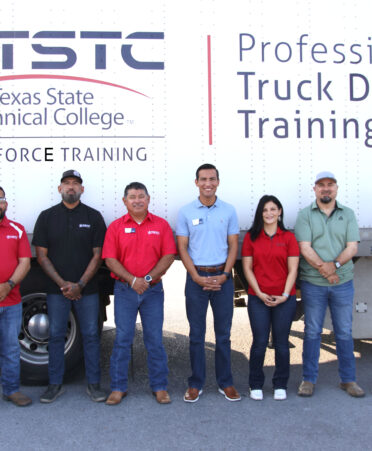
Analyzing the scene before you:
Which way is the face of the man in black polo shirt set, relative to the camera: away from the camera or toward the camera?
toward the camera

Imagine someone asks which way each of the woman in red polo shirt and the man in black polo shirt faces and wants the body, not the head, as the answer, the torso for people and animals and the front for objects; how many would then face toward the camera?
2

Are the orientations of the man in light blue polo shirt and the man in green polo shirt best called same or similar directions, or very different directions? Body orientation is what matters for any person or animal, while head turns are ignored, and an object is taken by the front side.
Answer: same or similar directions

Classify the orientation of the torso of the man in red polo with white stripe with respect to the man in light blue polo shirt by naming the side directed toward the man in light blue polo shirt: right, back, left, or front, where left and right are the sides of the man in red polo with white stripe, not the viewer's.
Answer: left

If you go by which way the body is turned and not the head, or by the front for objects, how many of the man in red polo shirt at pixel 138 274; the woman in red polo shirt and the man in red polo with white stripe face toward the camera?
3

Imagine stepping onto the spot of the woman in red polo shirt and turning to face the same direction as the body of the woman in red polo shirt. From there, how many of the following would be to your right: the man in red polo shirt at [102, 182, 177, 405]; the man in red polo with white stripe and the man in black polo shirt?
3

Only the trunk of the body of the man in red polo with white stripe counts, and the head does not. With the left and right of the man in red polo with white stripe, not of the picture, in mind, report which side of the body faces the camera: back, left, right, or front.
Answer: front

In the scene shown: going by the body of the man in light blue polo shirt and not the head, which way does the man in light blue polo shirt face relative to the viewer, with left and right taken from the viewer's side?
facing the viewer

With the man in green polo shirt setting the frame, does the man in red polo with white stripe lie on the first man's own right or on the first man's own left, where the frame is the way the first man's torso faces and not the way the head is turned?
on the first man's own right

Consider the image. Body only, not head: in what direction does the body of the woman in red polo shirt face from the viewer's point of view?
toward the camera
